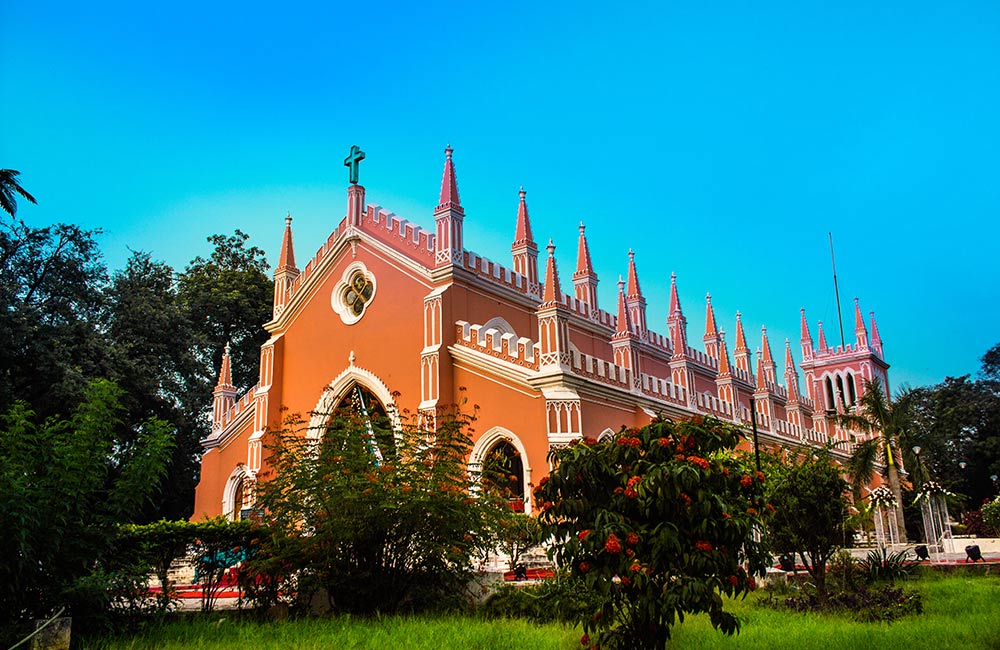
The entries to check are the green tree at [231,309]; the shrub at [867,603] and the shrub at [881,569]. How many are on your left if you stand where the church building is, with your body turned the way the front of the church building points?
2

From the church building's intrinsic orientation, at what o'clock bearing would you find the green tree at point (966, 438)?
The green tree is roughly at 6 o'clock from the church building.

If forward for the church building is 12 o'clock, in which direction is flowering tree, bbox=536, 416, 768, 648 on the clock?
The flowering tree is roughly at 10 o'clock from the church building.

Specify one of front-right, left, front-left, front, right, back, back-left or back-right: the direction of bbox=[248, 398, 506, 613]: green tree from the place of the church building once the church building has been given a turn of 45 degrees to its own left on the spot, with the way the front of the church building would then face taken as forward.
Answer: front

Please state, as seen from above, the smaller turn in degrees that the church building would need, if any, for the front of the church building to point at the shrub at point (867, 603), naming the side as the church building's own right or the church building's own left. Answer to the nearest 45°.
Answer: approximately 90° to the church building's own left

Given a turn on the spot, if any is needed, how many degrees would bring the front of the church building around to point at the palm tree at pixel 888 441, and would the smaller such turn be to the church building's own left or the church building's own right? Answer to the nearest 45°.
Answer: approximately 135° to the church building's own left

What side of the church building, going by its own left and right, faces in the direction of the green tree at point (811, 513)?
left

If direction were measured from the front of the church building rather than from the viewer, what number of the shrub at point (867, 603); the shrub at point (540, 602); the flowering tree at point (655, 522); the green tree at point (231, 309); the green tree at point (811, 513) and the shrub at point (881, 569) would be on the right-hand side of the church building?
1

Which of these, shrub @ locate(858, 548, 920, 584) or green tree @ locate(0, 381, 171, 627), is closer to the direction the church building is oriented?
the green tree

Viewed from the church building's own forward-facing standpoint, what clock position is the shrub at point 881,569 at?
The shrub is roughly at 9 o'clock from the church building.

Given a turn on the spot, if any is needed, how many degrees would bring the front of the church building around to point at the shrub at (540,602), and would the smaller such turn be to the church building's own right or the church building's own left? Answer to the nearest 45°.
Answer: approximately 45° to the church building's own left

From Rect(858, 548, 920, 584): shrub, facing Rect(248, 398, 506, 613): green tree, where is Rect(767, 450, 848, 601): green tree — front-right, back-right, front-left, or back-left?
front-left

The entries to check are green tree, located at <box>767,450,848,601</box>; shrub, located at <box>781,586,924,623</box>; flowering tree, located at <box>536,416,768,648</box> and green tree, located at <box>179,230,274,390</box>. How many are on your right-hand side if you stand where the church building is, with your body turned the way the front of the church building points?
1

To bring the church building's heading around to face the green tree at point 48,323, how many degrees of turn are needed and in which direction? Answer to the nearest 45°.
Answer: approximately 45° to its right

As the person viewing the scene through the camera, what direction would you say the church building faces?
facing the viewer and to the left of the viewer
